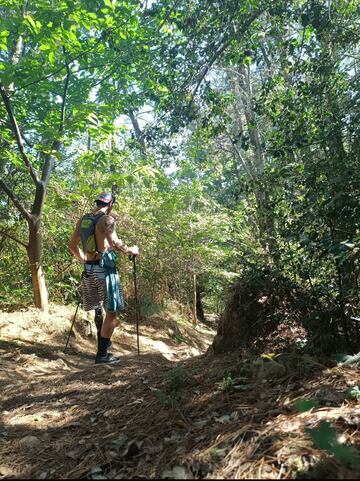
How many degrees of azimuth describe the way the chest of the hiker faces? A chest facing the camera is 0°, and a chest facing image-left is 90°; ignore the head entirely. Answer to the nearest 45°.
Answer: approximately 225°

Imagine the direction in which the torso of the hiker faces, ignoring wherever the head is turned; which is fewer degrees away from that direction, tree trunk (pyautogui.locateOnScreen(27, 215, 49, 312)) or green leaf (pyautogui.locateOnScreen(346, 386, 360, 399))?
the tree trunk

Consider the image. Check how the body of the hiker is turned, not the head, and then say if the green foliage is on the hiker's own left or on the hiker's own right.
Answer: on the hiker's own right

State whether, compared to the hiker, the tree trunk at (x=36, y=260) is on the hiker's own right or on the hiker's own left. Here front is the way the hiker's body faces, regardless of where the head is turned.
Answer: on the hiker's own left

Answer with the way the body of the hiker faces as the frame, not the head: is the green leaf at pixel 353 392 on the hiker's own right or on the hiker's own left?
on the hiker's own right
